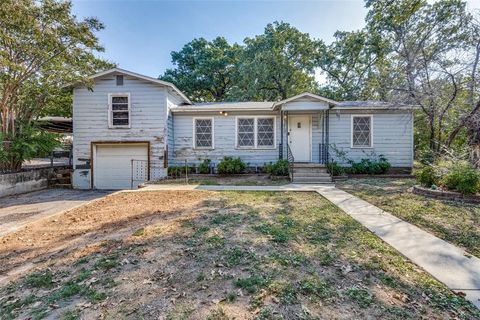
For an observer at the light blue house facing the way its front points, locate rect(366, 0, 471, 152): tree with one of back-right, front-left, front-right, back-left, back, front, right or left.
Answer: left

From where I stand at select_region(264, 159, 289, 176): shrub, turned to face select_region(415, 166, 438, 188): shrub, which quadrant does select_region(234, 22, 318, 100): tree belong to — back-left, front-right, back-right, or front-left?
back-left

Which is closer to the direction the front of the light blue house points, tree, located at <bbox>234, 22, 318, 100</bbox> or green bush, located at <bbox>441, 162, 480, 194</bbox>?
the green bush

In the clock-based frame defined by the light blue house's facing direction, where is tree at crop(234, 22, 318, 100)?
The tree is roughly at 7 o'clock from the light blue house.

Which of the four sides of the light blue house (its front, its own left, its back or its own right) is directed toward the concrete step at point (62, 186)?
right

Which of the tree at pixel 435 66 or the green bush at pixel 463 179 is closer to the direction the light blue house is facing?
the green bush

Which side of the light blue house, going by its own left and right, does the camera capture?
front

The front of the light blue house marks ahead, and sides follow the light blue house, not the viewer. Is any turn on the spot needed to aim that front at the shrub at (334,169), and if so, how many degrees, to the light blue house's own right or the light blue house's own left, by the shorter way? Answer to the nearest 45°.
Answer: approximately 90° to the light blue house's own left

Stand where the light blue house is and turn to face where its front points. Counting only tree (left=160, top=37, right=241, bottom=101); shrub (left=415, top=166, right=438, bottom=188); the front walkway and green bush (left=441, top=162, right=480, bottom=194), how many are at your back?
1

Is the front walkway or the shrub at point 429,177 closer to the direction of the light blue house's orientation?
the front walkway

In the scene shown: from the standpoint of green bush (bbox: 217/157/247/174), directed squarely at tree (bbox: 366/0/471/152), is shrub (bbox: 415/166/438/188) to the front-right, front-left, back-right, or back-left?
front-right

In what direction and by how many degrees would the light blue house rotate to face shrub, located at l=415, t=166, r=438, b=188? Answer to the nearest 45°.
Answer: approximately 45° to its left

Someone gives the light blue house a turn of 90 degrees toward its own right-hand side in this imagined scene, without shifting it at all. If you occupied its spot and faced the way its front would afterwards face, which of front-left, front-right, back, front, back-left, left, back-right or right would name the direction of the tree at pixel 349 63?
back-right

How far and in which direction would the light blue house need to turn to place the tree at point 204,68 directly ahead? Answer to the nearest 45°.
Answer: approximately 180°

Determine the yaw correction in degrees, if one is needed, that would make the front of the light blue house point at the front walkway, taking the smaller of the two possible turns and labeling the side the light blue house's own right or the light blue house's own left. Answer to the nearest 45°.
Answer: approximately 45° to the light blue house's own left
